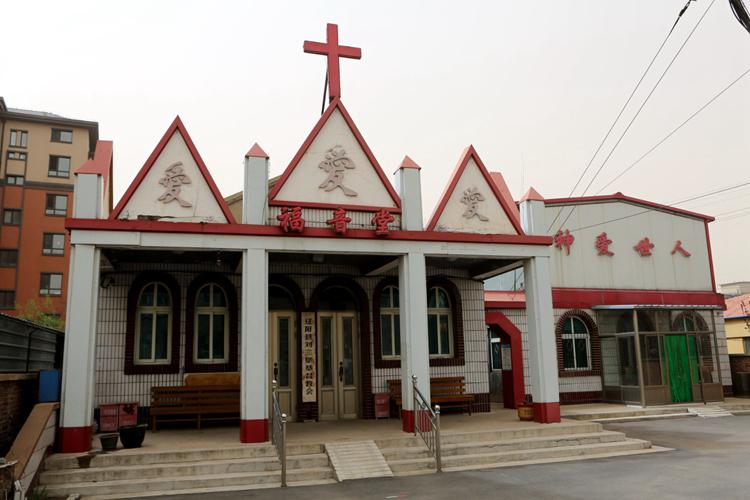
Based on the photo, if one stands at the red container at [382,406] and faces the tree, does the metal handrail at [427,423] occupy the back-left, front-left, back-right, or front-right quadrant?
back-left

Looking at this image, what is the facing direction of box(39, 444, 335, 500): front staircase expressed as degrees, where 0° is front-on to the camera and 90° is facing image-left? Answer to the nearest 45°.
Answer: approximately 0°

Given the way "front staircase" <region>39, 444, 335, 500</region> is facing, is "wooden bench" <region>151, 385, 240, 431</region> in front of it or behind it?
behind

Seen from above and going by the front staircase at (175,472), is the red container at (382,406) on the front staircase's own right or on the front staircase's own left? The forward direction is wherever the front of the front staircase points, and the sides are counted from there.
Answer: on the front staircase's own left

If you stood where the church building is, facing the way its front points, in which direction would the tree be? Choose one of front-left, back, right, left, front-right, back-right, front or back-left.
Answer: back-right

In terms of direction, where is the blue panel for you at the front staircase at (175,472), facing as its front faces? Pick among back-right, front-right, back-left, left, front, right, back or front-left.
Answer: back-right

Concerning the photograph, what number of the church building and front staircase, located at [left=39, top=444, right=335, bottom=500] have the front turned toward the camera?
2

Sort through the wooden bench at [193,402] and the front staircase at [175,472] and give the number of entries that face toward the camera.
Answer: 2
